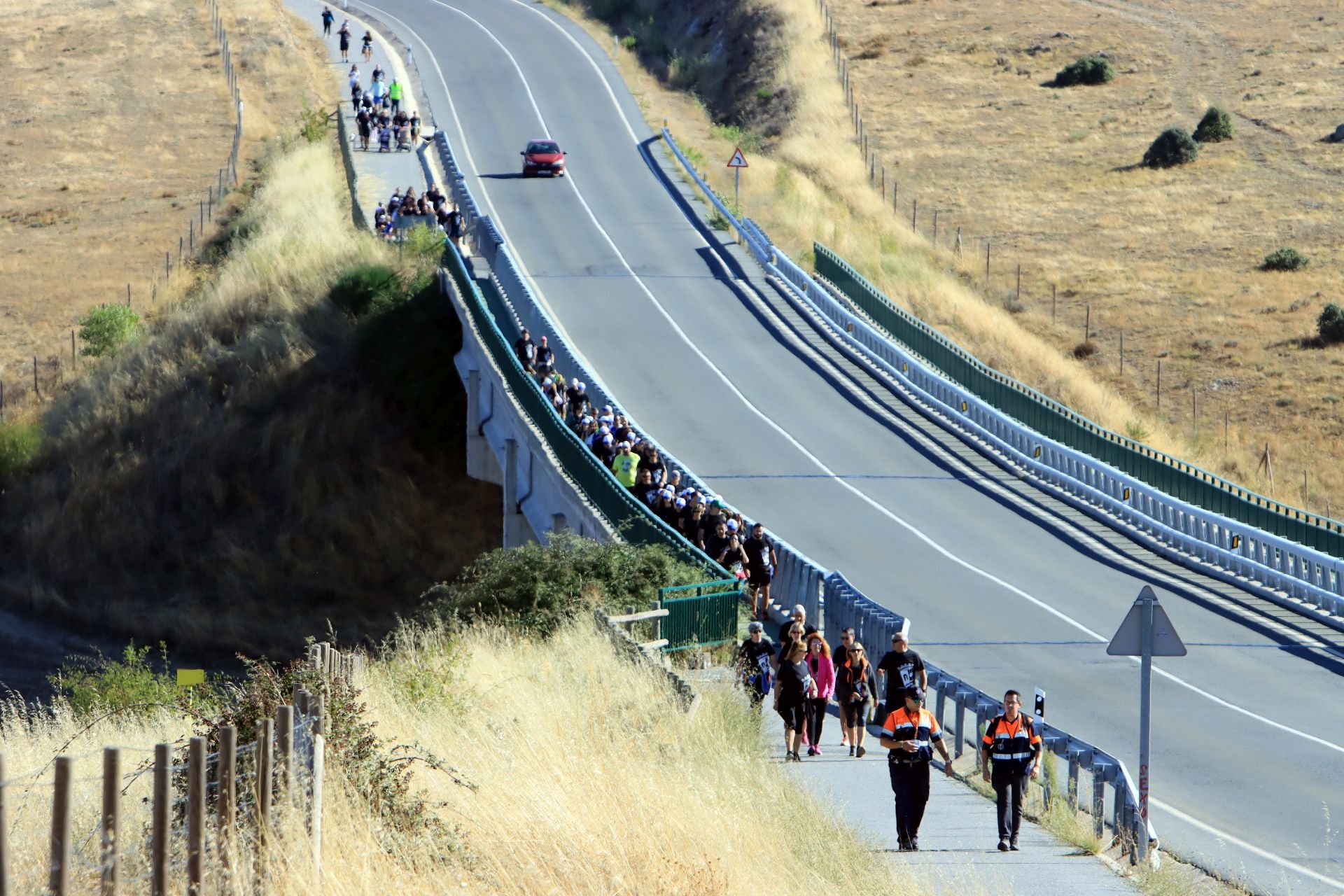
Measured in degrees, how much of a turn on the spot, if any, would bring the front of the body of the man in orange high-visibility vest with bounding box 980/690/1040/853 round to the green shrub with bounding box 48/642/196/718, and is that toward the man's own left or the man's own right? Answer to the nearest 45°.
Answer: approximately 135° to the man's own right

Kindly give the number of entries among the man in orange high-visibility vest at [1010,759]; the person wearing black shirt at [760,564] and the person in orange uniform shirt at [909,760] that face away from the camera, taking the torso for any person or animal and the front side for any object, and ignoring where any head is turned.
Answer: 0

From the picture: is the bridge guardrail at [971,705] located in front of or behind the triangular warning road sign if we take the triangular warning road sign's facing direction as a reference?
in front

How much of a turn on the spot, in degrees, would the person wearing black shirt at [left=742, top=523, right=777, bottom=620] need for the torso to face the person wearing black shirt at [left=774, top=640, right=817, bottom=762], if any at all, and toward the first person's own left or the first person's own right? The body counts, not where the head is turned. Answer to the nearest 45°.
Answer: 0° — they already face them

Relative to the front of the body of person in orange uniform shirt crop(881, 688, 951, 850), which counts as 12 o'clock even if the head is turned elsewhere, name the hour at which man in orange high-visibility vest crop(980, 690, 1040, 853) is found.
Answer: man in orange high-visibility vest crop(980, 690, 1040, 853) is roughly at 8 o'clock from person in orange uniform shirt crop(881, 688, 951, 850).

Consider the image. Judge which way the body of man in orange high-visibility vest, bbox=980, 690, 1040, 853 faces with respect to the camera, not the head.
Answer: toward the camera

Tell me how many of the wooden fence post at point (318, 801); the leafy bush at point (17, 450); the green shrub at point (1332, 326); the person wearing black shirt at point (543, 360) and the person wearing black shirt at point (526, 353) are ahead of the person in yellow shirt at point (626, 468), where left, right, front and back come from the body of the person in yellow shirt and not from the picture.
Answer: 1

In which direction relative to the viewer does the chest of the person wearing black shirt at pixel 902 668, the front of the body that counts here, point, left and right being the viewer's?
facing the viewer
